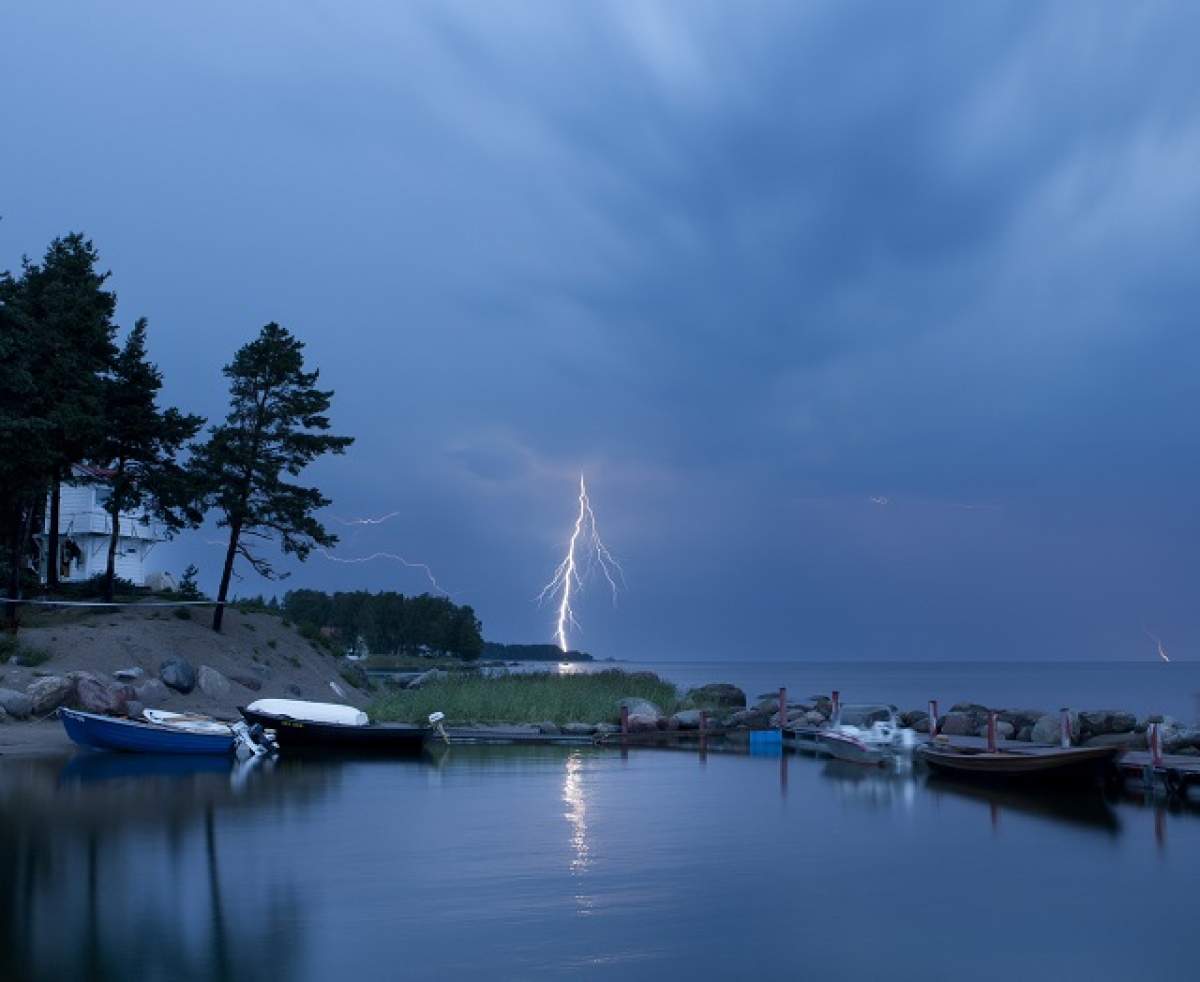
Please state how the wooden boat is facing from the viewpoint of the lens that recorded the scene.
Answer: facing to the right of the viewer

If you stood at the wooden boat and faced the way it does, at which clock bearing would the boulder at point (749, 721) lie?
The boulder is roughly at 8 o'clock from the wooden boat.

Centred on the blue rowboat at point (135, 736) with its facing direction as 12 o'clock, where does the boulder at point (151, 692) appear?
The boulder is roughly at 3 o'clock from the blue rowboat.

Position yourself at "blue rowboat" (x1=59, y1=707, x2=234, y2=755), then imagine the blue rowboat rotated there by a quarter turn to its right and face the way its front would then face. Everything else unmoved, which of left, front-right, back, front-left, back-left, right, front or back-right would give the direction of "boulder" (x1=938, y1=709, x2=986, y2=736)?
right

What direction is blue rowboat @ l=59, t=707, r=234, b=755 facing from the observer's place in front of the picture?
facing to the left of the viewer

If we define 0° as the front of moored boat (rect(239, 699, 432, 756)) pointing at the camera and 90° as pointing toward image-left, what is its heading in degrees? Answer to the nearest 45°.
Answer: approximately 90°

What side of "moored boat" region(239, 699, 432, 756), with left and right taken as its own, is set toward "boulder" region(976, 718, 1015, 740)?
back

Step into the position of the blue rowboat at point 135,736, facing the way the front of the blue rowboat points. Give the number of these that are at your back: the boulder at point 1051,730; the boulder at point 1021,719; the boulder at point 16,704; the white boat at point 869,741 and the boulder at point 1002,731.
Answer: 4

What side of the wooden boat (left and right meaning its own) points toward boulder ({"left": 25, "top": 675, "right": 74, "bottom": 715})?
back

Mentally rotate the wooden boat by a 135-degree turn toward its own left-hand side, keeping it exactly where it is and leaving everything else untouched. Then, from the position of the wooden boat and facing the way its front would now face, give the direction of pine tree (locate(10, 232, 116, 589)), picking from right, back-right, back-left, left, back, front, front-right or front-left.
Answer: front-left

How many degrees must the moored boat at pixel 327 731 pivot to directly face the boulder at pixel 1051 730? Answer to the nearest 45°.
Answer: approximately 180°

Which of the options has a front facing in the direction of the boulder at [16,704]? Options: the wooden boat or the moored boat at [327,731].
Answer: the moored boat

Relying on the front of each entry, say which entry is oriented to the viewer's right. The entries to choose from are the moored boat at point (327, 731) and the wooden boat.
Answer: the wooden boat

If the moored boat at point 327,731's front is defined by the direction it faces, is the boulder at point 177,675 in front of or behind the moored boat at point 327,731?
in front

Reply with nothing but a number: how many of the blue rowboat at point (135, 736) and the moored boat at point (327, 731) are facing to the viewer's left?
2
